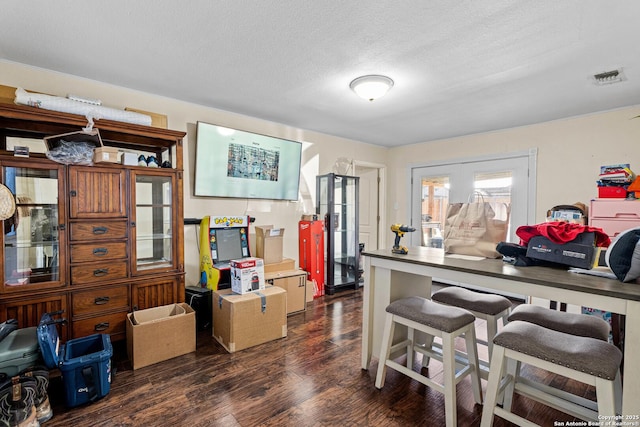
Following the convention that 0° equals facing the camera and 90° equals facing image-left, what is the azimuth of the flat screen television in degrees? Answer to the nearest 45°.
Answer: approximately 315°

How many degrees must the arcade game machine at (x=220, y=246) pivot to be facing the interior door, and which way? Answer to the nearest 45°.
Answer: approximately 90° to its left

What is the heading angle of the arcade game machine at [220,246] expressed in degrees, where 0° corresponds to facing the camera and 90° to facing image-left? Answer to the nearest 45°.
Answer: approximately 315°

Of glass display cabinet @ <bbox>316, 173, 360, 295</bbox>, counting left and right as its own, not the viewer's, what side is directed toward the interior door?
left

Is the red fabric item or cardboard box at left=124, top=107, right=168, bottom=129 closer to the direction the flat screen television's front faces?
the red fabric item

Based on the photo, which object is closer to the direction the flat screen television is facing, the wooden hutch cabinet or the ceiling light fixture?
the ceiling light fixture

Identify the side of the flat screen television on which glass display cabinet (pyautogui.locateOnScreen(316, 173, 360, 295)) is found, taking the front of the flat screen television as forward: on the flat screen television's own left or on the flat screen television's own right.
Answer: on the flat screen television's own left

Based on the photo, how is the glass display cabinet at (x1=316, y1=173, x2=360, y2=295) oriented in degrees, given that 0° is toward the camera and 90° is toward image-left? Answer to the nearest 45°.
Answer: approximately 315°
